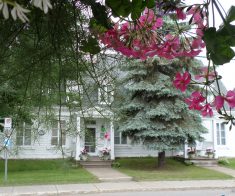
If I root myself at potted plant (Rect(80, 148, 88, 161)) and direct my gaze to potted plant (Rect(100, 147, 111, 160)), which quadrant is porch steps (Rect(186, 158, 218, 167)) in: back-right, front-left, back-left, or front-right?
front-right

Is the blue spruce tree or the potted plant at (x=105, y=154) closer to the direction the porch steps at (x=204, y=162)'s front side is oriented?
the blue spruce tree

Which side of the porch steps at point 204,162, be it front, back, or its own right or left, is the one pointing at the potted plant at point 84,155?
right

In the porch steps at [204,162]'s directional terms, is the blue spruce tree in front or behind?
in front

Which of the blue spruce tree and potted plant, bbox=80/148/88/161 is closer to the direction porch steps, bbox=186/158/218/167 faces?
the blue spruce tree

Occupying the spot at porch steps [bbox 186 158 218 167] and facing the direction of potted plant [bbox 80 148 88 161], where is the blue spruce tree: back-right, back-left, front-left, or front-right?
front-left

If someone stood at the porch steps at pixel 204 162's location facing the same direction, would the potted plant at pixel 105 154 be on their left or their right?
on their right

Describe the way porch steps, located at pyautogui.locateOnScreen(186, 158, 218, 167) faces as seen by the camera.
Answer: facing the viewer
